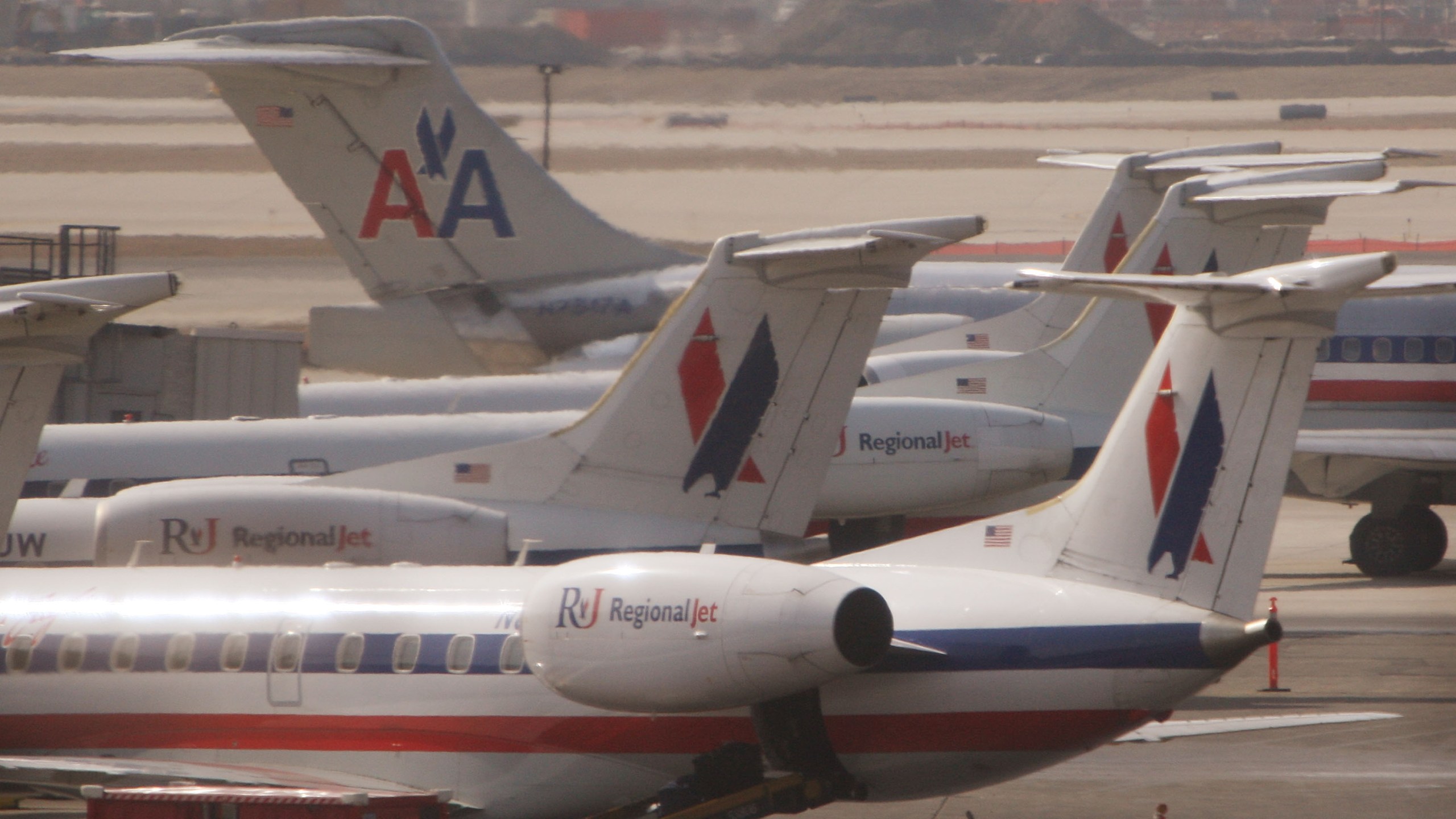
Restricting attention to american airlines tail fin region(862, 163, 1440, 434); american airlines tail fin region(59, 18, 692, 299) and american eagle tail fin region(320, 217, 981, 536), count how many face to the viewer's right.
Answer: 1

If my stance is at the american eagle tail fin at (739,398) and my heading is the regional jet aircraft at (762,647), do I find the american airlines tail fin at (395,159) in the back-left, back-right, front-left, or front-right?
back-right

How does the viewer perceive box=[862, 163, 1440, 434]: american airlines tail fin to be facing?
facing to the left of the viewer

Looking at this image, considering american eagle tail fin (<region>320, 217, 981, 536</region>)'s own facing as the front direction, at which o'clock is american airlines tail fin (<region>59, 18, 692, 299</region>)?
american airlines tail fin (<region>59, 18, 692, 299</region>) is roughly at 2 o'clock from american eagle tail fin (<region>320, 217, 981, 536</region>).

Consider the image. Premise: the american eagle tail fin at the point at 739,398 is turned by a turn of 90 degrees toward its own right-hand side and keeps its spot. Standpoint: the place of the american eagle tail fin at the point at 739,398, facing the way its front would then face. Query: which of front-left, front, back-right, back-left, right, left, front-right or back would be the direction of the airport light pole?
front

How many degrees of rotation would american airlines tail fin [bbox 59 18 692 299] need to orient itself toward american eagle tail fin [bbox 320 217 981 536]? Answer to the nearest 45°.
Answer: approximately 90° to its right

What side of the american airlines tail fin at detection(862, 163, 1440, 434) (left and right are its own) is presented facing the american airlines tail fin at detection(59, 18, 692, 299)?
front

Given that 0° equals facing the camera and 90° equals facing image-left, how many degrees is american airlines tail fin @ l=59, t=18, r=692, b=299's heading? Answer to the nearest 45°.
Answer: approximately 270°

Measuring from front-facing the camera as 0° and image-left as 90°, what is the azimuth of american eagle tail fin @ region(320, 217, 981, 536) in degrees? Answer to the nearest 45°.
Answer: approximately 90°

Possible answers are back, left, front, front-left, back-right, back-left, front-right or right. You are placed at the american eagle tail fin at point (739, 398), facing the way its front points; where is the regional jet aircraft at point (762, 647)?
left

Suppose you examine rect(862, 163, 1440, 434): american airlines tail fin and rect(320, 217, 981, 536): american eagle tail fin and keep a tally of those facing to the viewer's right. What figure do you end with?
0

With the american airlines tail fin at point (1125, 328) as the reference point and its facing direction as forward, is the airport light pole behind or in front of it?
in front
